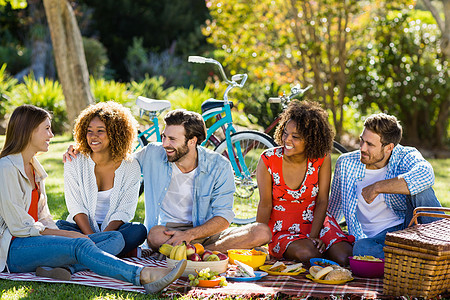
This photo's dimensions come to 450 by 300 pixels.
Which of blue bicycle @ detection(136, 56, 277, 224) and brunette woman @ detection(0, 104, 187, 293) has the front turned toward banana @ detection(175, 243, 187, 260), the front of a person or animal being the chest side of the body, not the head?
the brunette woman

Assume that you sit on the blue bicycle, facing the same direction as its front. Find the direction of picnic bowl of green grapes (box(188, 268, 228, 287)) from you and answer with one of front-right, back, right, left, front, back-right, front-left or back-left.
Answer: right

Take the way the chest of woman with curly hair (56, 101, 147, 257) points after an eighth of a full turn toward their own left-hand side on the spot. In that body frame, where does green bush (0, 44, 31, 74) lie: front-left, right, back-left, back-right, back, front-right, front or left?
back-left

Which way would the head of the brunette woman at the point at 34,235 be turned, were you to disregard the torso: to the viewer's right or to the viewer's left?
to the viewer's right

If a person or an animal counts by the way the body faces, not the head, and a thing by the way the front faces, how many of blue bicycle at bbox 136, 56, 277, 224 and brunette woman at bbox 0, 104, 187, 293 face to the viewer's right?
2

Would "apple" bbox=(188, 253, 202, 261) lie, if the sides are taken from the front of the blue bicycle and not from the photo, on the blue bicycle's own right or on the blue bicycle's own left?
on the blue bicycle's own right

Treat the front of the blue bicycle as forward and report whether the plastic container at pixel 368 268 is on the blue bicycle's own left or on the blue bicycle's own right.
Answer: on the blue bicycle's own right

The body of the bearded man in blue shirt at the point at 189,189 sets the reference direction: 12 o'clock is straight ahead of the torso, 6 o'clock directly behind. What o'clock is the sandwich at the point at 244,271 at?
The sandwich is roughly at 11 o'clock from the bearded man in blue shirt.

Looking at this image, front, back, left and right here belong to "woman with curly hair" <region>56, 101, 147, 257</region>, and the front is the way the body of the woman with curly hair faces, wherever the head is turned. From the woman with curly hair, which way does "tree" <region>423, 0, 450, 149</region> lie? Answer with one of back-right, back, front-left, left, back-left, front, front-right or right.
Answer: back-left

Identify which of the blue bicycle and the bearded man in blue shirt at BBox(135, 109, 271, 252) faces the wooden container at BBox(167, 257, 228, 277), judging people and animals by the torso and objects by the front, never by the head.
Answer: the bearded man in blue shirt

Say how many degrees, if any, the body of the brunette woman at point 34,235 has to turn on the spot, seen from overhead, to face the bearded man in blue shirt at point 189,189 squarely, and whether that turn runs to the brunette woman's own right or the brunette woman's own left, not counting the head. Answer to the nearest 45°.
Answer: approximately 45° to the brunette woman's own left

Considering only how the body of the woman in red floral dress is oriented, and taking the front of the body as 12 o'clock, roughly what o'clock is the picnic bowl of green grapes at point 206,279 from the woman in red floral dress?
The picnic bowl of green grapes is roughly at 1 o'clock from the woman in red floral dress.

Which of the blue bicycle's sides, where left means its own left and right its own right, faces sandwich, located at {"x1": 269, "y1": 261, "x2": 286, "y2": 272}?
right

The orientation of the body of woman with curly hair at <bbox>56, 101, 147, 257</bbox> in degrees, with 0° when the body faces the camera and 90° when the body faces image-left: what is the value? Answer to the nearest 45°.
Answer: approximately 0°

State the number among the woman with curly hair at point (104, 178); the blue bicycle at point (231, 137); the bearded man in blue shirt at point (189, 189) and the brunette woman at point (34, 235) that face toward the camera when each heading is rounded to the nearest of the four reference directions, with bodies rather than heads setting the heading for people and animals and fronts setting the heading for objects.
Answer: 2

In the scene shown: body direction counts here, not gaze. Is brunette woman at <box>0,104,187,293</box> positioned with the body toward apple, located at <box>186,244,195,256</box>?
yes

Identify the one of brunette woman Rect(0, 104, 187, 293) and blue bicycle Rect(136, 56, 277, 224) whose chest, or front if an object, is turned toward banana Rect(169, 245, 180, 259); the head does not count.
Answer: the brunette woman

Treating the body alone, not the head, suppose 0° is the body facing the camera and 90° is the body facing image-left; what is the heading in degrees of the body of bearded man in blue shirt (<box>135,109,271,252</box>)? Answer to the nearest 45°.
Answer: approximately 0°
